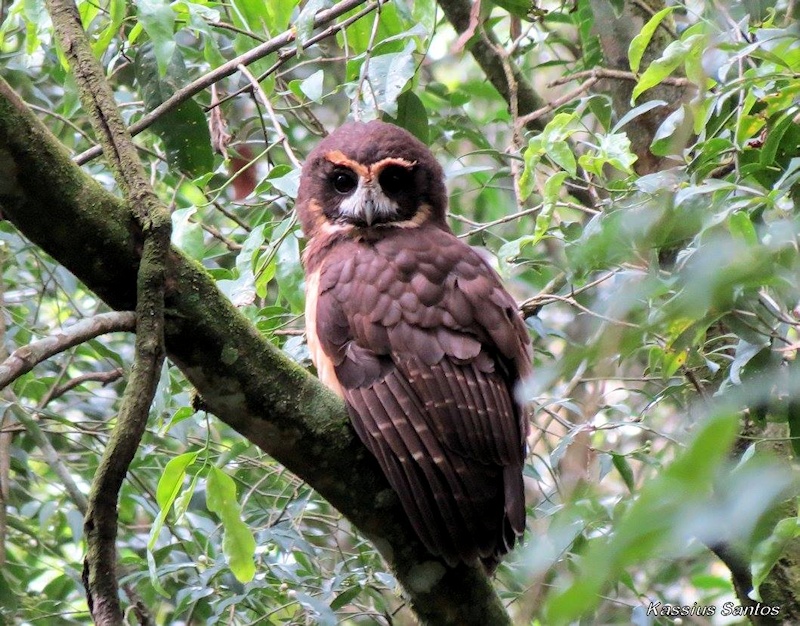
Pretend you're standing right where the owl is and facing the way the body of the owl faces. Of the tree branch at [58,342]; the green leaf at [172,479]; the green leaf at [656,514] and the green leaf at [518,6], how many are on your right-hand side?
1

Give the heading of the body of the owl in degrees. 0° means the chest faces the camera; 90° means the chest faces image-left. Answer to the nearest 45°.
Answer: approximately 135°

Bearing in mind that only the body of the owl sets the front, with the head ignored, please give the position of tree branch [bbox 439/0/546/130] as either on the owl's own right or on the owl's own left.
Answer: on the owl's own right

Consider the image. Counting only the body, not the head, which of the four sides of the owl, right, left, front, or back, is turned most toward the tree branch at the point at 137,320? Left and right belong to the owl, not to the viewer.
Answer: left

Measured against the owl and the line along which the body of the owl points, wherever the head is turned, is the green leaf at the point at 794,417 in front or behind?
behind
